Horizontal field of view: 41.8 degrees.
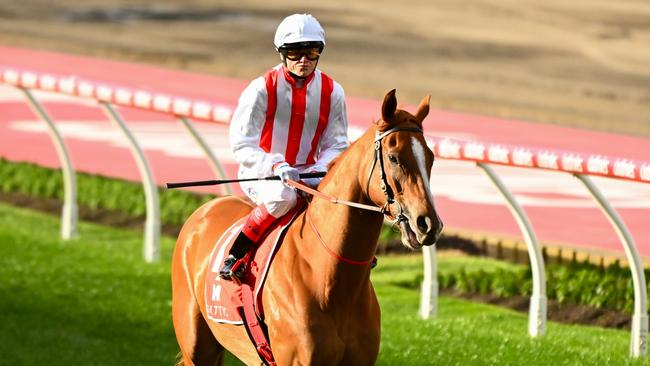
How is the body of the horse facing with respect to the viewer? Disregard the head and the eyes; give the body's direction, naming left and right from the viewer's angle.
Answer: facing the viewer and to the right of the viewer
